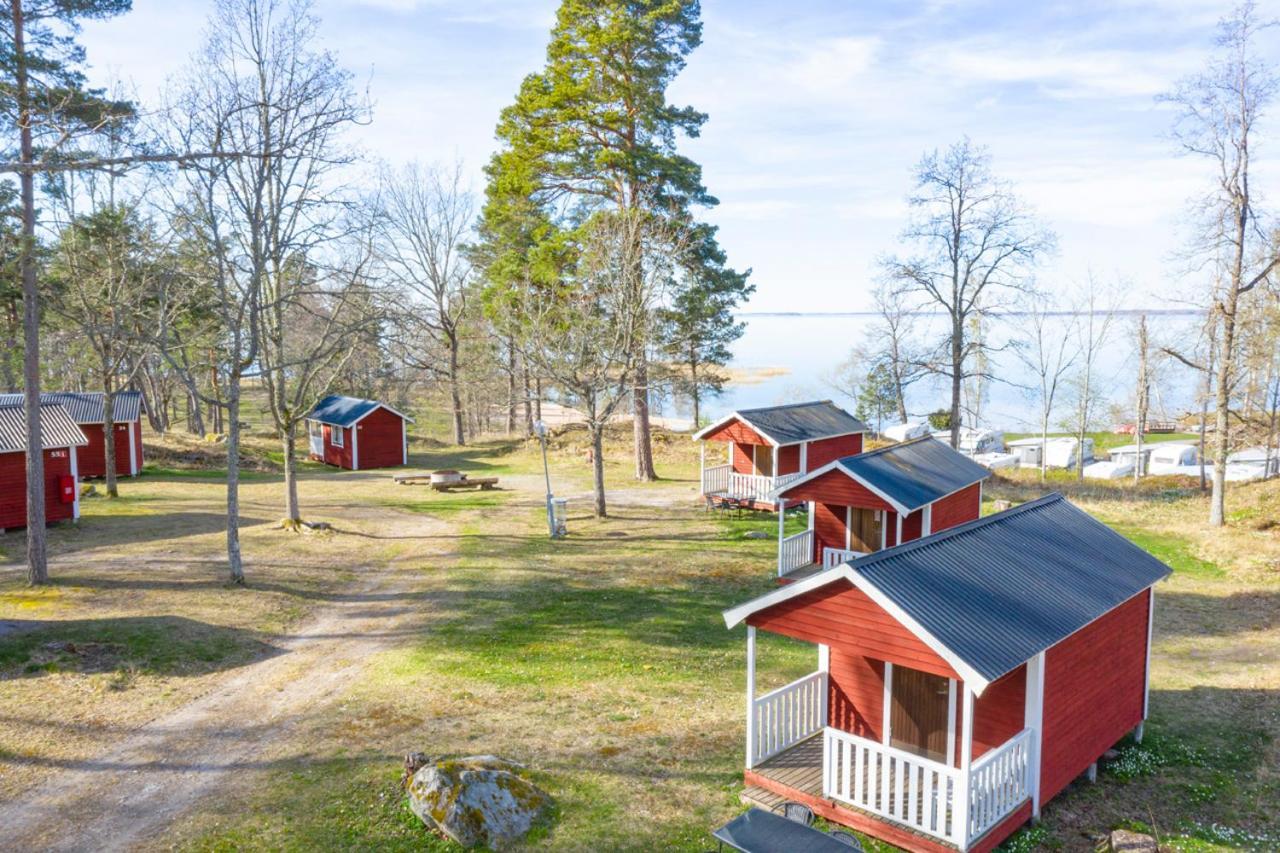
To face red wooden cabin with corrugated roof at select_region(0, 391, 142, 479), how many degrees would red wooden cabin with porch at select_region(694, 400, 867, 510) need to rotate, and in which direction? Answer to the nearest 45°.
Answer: approximately 45° to its right

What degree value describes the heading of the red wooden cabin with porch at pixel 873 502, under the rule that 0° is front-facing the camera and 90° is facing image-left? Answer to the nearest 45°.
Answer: approximately 45°

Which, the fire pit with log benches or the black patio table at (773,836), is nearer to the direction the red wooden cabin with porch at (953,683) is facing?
the black patio table

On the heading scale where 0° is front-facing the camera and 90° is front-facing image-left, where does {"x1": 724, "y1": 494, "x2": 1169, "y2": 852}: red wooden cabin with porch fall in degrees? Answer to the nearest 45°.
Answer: approximately 45°

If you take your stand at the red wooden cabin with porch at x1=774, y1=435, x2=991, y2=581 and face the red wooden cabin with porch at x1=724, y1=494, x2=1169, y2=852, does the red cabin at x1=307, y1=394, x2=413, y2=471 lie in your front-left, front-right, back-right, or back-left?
back-right

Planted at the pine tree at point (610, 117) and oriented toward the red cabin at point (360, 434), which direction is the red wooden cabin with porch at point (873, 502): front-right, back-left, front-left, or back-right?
back-left

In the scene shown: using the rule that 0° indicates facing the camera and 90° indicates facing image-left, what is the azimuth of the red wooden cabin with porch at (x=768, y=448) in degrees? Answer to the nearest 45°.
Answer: approximately 45°

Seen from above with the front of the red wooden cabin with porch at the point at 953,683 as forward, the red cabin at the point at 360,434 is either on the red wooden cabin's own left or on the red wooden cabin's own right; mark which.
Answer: on the red wooden cabin's own right
